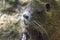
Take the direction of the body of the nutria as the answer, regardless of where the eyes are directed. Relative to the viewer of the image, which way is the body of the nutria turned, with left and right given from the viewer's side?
facing the viewer and to the left of the viewer
